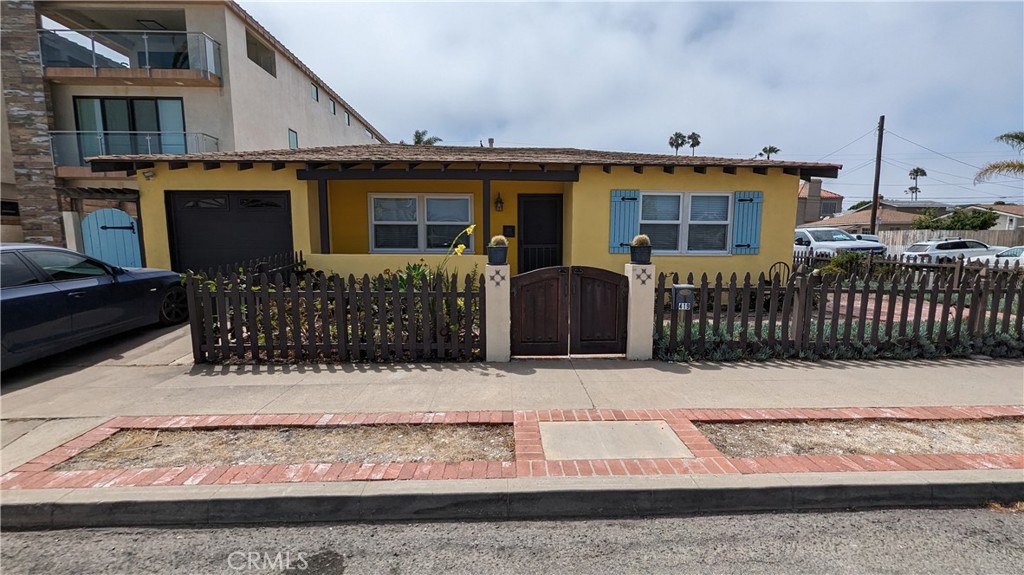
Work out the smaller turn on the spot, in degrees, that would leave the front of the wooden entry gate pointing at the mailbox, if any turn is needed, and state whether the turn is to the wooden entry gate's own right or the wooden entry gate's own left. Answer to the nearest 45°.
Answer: approximately 90° to the wooden entry gate's own left

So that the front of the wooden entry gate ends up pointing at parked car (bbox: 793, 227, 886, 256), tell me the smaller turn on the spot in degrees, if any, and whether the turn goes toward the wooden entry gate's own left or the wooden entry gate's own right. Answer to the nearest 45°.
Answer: approximately 135° to the wooden entry gate's own left

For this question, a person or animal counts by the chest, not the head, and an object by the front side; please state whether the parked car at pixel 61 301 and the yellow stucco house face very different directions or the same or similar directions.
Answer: very different directions

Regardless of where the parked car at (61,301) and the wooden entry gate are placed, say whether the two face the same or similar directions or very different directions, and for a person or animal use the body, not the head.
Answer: very different directions

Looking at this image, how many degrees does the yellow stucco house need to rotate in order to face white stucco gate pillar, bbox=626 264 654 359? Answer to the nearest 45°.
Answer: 0° — it already faces it

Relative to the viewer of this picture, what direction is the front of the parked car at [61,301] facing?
facing away from the viewer and to the right of the viewer

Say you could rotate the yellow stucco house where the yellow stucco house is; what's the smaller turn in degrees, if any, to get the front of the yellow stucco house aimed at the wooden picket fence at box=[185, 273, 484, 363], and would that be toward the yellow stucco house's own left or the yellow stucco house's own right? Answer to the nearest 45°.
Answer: approximately 45° to the yellow stucco house's own right

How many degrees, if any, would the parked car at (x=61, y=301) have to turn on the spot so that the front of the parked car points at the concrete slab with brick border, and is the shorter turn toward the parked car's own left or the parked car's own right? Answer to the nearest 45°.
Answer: approximately 90° to the parked car's own right

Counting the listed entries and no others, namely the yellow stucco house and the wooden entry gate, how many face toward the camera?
2

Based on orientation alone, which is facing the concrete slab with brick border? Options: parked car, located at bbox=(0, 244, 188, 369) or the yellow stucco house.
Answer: the yellow stucco house

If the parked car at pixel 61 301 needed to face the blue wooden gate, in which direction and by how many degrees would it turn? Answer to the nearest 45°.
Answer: approximately 45° to its left

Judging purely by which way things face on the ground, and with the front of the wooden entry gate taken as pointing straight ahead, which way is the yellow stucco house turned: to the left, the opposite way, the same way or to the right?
the same way

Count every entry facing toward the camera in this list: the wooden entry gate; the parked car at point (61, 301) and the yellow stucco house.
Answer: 2

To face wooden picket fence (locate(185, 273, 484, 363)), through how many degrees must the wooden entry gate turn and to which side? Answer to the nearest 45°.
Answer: approximately 90° to its right

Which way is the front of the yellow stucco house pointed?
toward the camera

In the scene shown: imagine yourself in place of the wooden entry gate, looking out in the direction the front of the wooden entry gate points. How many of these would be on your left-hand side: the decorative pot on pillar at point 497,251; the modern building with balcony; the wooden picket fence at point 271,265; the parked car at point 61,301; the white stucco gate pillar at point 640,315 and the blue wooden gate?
1
